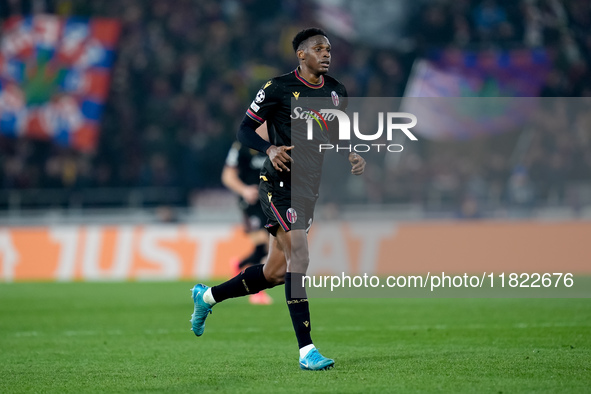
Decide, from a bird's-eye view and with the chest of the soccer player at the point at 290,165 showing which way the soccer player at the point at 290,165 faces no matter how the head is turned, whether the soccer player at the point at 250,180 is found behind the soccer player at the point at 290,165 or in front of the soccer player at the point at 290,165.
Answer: behind

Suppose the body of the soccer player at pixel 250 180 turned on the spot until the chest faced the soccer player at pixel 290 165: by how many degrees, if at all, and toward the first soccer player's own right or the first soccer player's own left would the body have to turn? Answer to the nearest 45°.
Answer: approximately 45° to the first soccer player's own right

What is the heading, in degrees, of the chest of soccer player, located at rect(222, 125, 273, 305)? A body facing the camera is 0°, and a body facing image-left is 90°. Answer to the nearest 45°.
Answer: approximately 315°

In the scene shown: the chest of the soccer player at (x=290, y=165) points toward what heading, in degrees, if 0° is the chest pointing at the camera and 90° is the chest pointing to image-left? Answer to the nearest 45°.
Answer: approximately 315°
